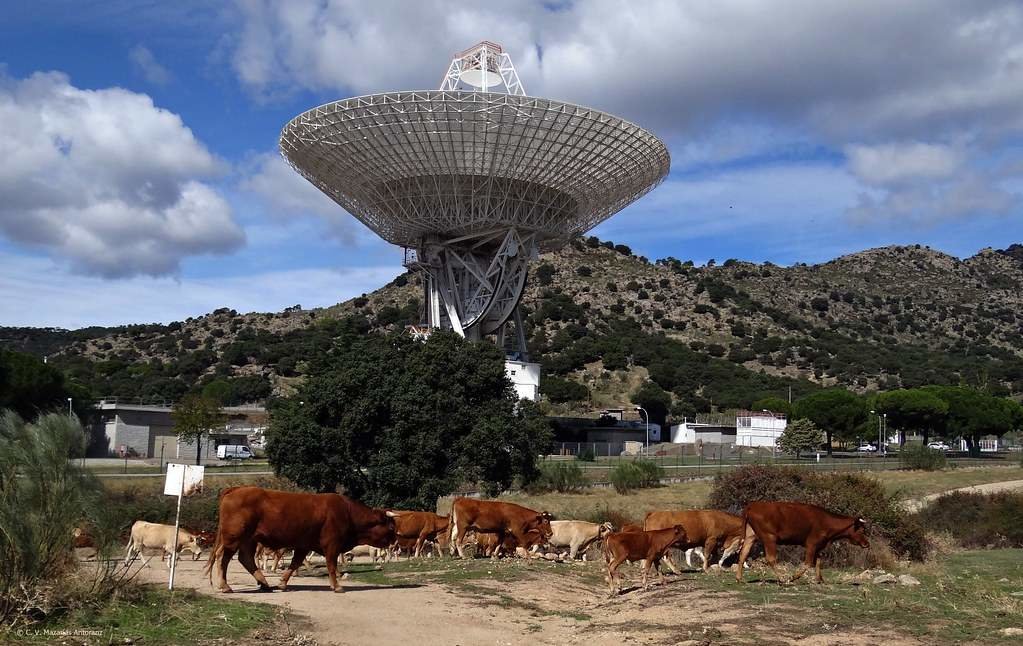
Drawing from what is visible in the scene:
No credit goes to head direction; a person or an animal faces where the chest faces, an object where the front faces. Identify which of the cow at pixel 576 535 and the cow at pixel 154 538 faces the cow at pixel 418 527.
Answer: the cow at pixel 154 538

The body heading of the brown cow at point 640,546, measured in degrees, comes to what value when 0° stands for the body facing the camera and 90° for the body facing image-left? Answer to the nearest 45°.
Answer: approximately 270°

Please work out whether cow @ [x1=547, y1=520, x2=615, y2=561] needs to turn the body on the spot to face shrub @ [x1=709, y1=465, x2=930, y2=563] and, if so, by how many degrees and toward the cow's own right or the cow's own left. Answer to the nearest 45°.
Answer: approximately 45° to the cow's own left

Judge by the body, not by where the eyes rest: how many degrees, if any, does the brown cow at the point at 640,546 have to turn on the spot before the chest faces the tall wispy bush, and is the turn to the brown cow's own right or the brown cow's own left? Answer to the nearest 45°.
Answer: approximately 135° to the brown cow's own right

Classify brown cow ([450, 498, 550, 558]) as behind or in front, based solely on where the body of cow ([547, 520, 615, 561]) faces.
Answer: behind

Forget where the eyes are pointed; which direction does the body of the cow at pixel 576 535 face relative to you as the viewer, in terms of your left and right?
facing to the right of the viewer

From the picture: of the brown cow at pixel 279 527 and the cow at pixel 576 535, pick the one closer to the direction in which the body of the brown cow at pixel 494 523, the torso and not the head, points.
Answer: the cow at pixel 576 535

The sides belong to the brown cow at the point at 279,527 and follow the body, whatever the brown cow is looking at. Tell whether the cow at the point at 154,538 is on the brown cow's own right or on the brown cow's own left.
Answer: on the brown cow's own left

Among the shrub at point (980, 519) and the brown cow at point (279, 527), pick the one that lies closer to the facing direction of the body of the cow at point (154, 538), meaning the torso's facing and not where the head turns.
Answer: the shrub

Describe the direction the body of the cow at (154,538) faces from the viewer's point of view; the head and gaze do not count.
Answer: to the viewer's right

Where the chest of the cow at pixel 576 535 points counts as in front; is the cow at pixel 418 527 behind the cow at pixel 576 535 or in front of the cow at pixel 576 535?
behind

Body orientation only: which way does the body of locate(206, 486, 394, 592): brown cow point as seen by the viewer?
to the viewer's right
